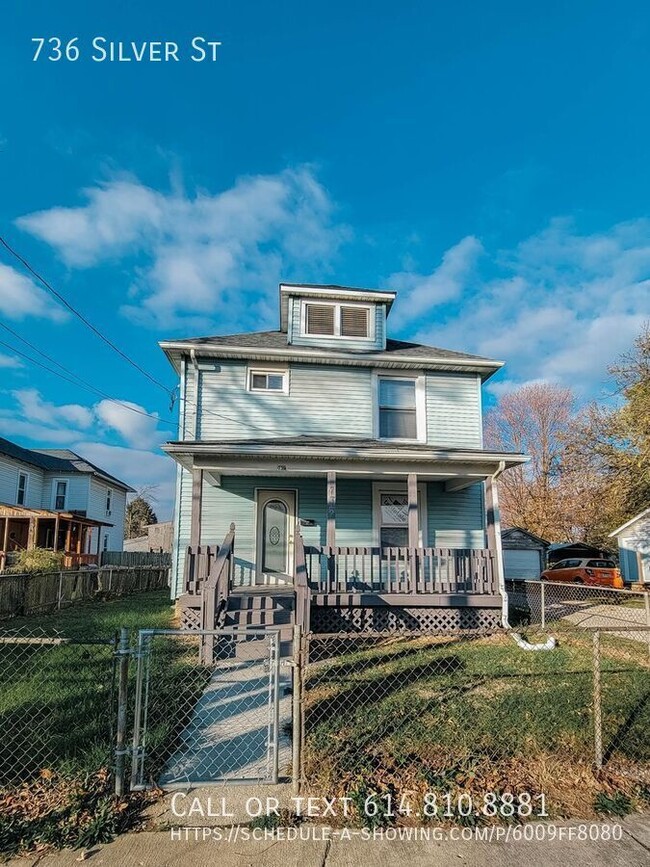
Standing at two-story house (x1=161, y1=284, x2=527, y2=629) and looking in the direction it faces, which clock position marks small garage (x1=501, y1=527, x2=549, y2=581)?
The small garage is roughly at 7 o'clock from the two-story house.

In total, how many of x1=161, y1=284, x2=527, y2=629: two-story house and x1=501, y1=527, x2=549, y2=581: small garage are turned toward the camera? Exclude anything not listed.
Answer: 2

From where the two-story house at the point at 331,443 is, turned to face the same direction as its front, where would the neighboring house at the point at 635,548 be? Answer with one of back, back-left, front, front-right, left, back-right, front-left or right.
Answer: back-left

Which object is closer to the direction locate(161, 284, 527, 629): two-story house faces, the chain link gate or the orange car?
the chain link gate

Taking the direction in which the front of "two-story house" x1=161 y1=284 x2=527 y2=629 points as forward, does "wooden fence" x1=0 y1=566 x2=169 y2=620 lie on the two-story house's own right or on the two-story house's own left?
on the two-story house's own right

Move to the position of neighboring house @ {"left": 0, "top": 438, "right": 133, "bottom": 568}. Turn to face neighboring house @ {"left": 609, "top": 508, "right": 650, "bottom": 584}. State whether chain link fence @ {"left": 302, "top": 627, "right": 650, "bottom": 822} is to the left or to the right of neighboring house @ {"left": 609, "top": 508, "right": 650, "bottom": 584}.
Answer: right

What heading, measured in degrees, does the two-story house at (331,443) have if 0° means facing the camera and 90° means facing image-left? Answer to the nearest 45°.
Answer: approximately 0°

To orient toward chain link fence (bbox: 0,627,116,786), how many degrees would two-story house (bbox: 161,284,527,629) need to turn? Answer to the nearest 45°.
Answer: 0° — it already faces it

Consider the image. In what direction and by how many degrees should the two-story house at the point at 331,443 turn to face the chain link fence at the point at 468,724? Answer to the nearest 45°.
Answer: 0° — it already faces it

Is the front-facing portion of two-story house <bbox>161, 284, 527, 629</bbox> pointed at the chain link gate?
yes

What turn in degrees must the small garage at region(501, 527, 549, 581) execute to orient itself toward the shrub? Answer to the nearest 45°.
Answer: approximately 45° to its right

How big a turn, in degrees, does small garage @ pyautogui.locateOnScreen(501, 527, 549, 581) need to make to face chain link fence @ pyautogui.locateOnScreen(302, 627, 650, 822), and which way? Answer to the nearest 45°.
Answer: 0° — it already faces it
